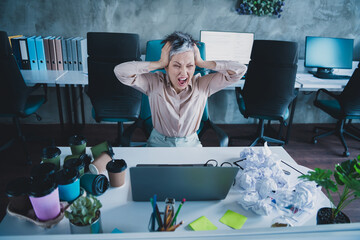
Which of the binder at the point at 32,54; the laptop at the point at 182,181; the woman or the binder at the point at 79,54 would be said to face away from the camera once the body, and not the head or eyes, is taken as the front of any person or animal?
the laptop

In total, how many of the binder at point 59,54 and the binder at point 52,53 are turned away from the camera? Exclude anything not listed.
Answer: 0

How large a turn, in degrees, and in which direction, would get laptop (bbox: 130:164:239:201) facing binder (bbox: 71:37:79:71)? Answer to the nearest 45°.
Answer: approximately 45° to its left

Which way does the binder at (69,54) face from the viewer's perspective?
toward the camera

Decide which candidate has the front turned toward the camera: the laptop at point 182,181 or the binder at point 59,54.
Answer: the binder

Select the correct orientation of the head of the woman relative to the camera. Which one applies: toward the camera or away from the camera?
toward the camera

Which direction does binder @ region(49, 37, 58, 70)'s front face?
toward the camera

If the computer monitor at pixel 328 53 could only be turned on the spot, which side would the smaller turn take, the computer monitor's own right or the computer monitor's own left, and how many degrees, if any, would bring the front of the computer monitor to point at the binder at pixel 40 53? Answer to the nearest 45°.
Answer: approximately 45° to the computer monitor's own right

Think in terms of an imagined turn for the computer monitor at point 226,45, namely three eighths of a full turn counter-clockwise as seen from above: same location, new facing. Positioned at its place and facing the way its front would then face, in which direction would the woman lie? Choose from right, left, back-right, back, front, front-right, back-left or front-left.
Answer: back-right

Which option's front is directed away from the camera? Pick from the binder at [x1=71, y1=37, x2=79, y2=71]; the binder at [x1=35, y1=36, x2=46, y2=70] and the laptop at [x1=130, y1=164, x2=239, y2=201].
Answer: the laptop

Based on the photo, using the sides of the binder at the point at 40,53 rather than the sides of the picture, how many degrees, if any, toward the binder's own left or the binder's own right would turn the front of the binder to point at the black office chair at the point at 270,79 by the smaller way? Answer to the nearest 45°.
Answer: approximately 45° to the binder's own left

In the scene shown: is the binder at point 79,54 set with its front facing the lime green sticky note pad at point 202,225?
yes

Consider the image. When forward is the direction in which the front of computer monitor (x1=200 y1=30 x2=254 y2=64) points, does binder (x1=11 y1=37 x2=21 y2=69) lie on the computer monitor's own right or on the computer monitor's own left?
on the computer monitor's own right

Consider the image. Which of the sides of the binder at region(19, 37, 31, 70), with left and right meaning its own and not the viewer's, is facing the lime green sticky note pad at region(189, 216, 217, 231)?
front
